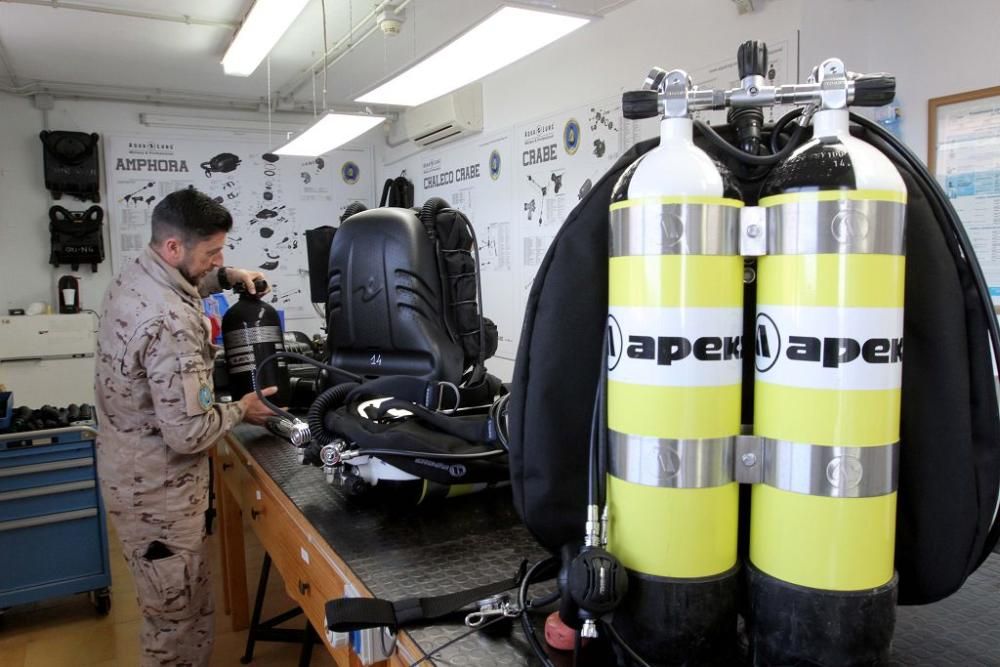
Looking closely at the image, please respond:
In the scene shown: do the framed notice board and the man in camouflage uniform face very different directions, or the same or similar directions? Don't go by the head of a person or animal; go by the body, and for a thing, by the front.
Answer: very different directions

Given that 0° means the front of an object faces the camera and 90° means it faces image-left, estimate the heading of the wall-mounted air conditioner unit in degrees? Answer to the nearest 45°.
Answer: approximately 45°

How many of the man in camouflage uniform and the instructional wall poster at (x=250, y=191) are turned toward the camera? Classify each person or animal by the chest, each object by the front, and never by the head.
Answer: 1

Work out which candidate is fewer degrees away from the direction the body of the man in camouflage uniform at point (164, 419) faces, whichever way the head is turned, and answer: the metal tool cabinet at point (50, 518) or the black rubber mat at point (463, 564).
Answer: the black rubber mat

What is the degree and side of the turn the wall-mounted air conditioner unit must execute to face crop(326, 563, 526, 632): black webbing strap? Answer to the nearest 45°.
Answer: approximately 45° to its left

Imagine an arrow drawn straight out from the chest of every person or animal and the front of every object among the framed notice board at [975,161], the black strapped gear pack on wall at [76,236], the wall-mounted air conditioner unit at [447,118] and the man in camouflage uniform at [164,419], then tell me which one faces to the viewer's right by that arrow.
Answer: the man in camouflage uniform

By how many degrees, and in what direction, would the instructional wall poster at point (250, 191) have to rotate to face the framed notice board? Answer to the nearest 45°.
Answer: approximately 45° to its left

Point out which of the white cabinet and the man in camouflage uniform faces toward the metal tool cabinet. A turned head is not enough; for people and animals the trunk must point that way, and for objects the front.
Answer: the white cabinet

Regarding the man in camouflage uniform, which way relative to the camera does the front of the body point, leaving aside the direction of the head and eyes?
to the viewer's right

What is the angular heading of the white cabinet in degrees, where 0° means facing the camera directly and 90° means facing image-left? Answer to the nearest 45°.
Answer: approximately 0°

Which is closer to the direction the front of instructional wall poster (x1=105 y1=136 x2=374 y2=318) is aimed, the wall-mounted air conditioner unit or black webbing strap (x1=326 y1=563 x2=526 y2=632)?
the black webbing strap

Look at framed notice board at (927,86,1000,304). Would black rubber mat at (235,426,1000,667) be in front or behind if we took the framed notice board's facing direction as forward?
in front

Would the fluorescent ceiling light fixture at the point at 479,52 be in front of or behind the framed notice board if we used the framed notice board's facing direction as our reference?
in front

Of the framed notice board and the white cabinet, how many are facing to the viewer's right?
0
